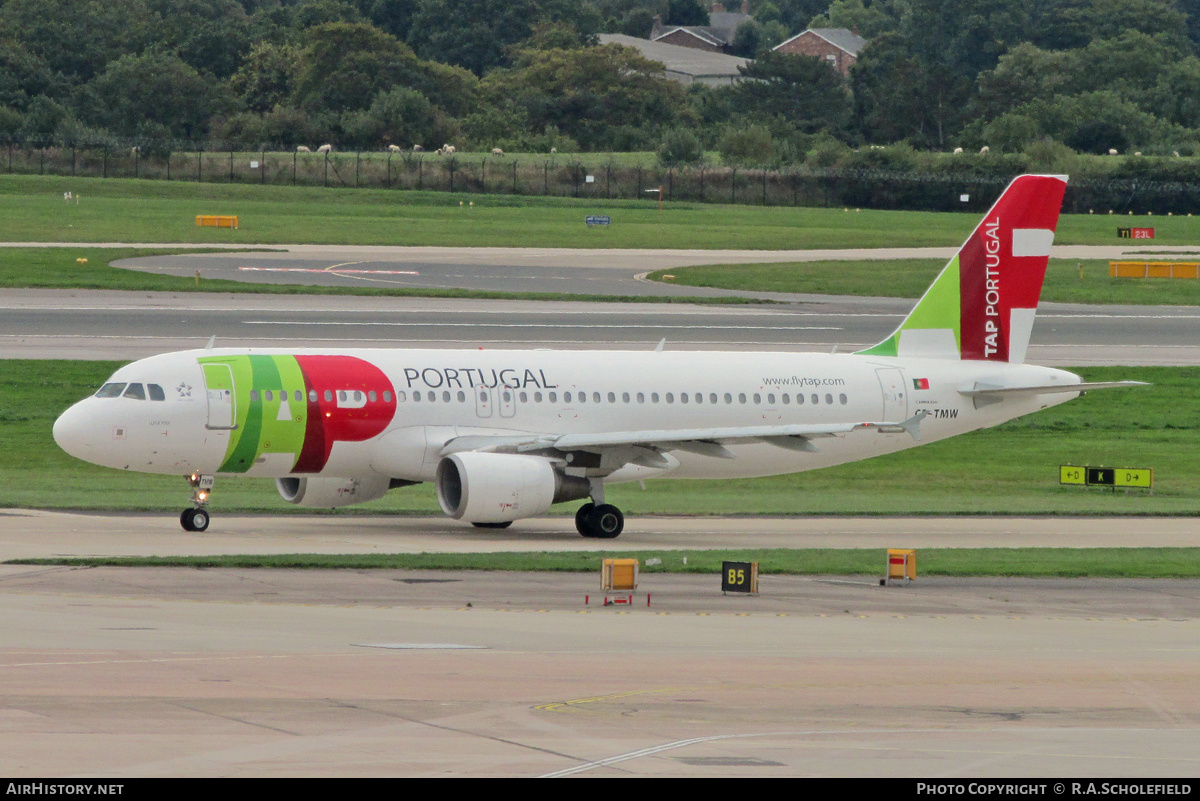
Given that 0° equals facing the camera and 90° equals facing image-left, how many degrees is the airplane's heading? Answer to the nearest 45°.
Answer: approximately 45°

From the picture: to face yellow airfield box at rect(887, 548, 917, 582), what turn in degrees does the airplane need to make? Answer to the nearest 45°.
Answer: approximately 90° to its left

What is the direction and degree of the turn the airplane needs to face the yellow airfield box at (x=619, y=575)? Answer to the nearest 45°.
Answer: approximately 45° to its left

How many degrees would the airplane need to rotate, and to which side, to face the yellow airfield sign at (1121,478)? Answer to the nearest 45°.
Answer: approximately 180°

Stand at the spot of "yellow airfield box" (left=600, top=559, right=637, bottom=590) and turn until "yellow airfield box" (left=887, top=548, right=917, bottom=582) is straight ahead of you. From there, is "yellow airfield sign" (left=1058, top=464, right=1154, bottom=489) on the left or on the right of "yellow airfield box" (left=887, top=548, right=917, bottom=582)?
left
